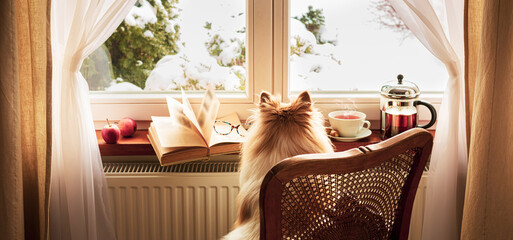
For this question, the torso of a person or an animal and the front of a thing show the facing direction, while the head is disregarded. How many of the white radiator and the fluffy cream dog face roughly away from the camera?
1

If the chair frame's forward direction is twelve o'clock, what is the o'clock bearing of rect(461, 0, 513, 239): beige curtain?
The beige curtain is roughly at 3 o'clock from the chair frame.

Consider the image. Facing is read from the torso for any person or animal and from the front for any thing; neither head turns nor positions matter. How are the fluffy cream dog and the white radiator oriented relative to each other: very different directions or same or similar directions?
very different directions

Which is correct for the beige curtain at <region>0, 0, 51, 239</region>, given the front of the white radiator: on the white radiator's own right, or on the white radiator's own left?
on the white radiator's own right

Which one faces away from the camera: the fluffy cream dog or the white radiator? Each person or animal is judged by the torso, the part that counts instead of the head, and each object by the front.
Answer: the fluffy cream dog

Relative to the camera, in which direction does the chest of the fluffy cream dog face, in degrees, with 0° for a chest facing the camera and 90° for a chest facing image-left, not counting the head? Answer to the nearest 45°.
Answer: approximately 180°

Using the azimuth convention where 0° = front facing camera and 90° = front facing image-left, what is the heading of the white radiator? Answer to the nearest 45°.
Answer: approximately 0°

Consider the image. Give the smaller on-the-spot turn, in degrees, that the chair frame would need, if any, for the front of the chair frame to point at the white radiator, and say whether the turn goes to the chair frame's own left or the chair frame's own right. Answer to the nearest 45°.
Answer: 0° — it already faces it

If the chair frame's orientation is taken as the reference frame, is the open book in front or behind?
in front

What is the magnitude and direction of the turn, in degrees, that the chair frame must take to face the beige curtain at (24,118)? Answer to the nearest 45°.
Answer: approximately 45° to its left

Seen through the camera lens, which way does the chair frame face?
facing away from the viewer and to the left of the viewer

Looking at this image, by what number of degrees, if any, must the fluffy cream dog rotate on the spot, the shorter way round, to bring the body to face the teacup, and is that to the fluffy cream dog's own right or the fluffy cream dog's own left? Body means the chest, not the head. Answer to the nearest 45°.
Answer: approximately 45° to the fluffy cream dog's own right

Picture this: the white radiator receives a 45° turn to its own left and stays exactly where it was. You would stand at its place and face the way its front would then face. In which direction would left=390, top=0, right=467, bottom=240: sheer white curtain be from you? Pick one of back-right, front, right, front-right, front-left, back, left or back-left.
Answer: front-left
